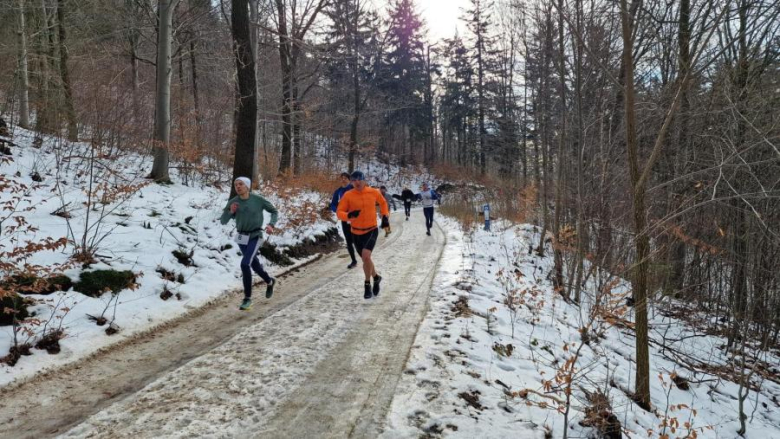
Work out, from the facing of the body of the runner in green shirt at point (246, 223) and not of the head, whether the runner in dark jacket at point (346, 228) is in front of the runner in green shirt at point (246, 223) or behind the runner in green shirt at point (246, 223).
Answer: behind

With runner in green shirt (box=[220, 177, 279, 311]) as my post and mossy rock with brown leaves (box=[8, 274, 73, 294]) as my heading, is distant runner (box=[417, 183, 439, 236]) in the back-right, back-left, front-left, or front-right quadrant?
back-right

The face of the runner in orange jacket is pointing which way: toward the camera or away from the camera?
toward the camera

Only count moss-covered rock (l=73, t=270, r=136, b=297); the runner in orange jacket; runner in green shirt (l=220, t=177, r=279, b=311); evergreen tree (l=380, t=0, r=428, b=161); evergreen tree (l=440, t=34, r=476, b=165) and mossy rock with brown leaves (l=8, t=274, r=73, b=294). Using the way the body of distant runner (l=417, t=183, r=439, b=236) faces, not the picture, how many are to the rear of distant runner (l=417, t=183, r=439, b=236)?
2

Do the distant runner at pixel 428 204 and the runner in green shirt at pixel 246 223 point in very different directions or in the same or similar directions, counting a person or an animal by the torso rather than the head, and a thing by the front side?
same or similar directions

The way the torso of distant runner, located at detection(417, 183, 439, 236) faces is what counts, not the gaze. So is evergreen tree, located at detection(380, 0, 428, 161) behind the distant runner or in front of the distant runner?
behind

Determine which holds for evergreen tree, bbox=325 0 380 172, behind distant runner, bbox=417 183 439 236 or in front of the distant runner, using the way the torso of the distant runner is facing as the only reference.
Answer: behind

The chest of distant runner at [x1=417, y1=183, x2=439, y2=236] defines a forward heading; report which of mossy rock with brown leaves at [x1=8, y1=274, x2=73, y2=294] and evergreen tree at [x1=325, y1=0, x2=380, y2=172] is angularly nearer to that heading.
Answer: the mossy rock with brown leaves

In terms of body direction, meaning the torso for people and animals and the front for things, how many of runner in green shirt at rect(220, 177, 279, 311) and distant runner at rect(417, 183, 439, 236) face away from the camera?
0

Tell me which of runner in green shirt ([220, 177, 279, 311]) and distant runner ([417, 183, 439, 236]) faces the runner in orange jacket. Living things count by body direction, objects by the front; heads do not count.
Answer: the distant runner

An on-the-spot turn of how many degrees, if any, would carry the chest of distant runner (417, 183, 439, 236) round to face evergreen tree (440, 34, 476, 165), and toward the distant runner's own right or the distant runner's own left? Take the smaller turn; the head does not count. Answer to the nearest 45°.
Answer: approximately 180°

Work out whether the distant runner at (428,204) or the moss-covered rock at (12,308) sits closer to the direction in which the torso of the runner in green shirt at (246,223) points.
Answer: the moss-covered rock

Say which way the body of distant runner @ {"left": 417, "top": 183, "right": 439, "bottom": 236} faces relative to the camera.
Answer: toward the camera

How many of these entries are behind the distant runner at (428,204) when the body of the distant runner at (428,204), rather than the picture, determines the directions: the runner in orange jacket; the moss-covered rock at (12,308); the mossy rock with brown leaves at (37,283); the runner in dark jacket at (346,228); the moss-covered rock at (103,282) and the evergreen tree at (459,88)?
1

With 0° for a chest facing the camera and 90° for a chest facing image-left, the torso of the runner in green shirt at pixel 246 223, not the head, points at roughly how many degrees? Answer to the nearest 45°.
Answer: approximately 45°

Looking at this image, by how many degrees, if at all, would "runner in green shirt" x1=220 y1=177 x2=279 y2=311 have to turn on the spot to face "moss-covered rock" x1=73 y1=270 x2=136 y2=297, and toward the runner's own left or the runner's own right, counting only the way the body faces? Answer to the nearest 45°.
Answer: approximately 45° to the runner's own right
